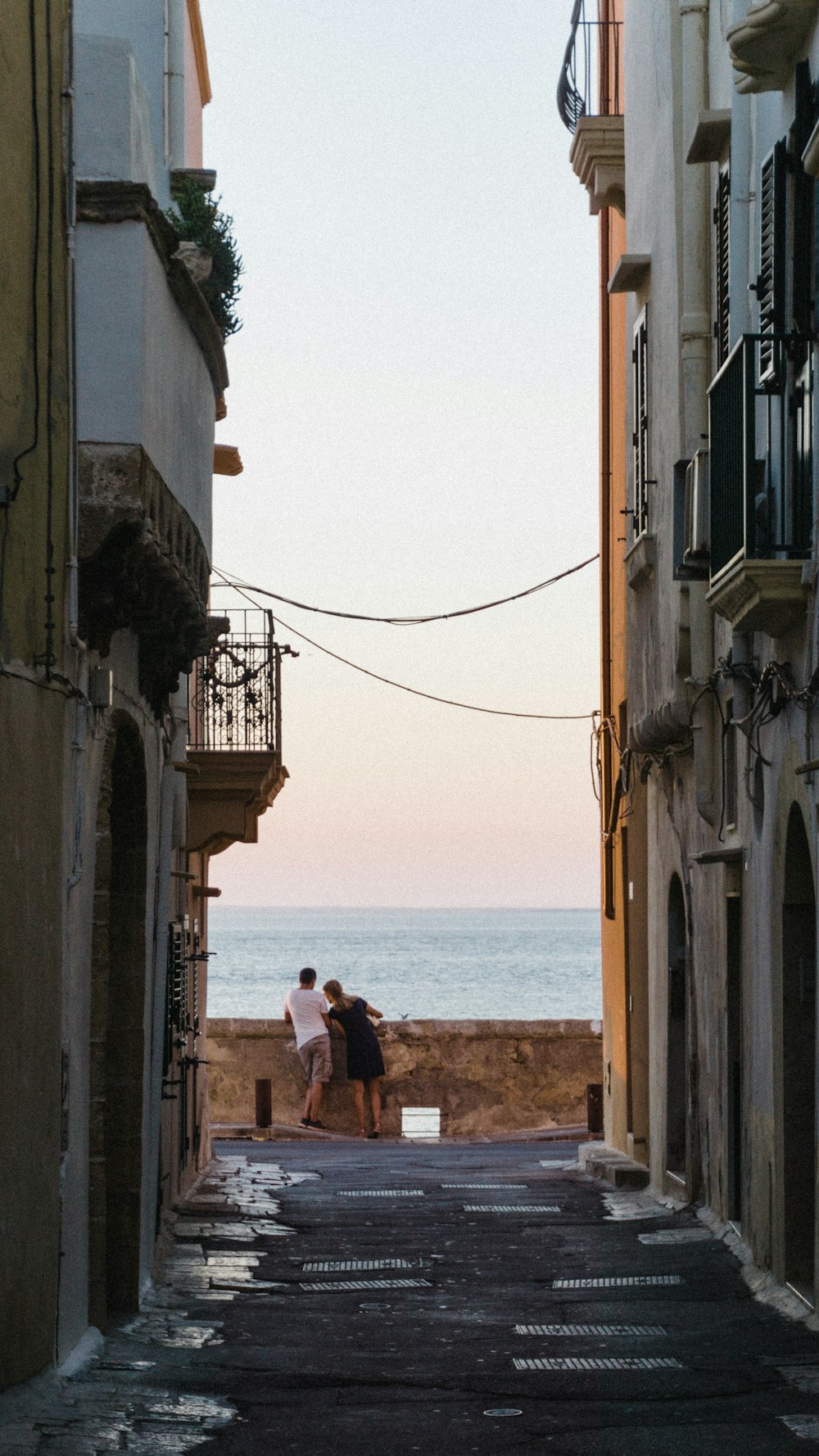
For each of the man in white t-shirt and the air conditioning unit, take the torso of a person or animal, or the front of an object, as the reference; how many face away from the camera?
1

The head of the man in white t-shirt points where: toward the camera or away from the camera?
away from the camera

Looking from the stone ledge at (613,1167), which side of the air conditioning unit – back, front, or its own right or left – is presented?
right

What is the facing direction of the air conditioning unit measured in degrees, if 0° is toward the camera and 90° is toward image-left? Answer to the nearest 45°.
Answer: approximately 90°

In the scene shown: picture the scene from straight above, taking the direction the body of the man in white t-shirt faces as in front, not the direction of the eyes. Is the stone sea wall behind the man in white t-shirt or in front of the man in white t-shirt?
in front

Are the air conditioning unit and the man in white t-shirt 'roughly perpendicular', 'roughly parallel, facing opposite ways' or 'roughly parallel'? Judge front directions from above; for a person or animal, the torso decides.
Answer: roughly perpendicular

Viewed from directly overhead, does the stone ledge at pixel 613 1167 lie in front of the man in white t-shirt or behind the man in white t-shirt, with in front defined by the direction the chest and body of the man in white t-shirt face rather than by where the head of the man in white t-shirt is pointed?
behind

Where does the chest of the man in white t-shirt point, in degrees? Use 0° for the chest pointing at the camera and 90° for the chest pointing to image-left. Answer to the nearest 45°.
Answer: approximately 180°
